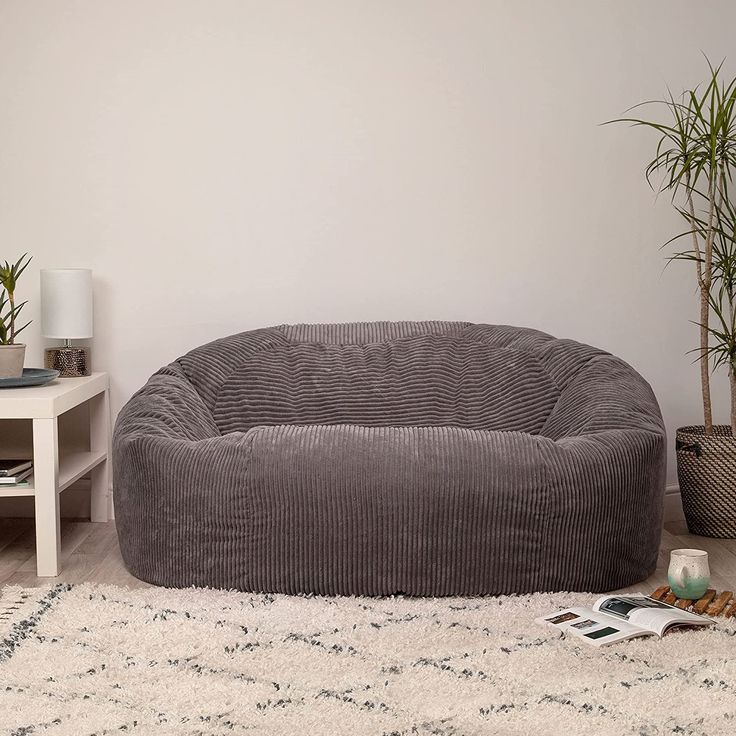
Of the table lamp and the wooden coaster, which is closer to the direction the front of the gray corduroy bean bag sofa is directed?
the wooden coaster

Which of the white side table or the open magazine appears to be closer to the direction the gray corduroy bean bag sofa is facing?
the open magazine

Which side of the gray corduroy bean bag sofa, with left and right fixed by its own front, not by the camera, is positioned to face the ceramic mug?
left

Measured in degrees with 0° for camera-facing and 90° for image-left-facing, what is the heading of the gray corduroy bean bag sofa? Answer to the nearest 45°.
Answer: approximately 0°

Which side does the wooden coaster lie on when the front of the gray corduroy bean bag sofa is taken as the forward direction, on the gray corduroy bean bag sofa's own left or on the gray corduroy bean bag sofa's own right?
on the gray corduroy bean bag sofa's own left

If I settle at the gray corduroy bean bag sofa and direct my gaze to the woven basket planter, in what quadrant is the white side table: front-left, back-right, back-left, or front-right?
back-left

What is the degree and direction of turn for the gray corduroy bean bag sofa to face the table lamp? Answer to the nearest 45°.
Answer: approximately 135° to its right

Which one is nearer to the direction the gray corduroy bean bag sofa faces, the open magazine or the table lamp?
the open magazine

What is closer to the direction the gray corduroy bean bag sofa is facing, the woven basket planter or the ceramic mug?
the ceramic mug

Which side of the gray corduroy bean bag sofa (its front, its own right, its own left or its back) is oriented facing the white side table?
right

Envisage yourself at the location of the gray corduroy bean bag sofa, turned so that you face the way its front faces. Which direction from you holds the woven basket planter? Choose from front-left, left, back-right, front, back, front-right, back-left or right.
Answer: back-left
